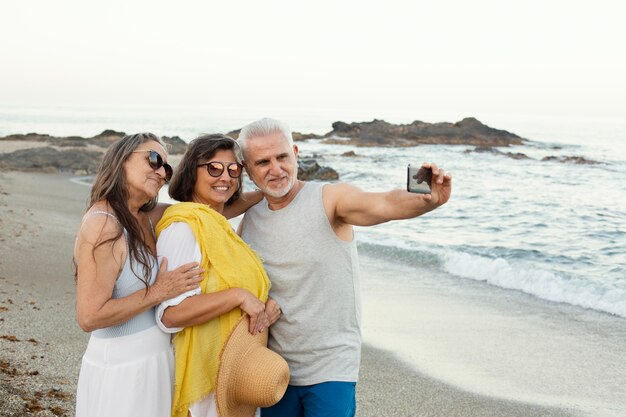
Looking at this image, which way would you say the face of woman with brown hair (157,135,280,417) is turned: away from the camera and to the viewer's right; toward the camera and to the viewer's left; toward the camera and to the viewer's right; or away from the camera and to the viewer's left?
toward the camera and to the viewer's right

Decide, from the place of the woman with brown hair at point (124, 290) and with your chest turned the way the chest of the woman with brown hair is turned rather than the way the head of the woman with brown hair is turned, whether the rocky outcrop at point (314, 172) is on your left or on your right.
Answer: on your left

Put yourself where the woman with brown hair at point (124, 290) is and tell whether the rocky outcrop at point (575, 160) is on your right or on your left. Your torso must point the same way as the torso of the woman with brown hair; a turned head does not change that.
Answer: on your left

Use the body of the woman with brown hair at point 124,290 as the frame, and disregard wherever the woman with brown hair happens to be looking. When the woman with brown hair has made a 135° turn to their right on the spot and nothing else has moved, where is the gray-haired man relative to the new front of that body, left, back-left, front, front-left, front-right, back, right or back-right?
back

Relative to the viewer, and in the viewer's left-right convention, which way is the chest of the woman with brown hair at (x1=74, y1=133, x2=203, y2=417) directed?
facing the viewer and to the right of the viewer
